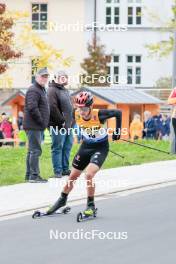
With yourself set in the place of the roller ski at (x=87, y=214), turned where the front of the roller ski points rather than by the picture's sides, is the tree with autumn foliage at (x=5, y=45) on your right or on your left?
on your right

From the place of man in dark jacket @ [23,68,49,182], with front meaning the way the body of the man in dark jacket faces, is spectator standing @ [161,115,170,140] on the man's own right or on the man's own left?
on the man's own left

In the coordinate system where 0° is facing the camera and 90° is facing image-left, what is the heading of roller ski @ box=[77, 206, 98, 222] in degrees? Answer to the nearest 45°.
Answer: approximately 45°

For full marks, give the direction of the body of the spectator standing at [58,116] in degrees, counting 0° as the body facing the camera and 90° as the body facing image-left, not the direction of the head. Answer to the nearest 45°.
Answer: approximately 315°

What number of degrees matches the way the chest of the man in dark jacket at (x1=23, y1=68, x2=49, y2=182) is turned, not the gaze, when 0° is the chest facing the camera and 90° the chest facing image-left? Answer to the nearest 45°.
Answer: approximately 270°

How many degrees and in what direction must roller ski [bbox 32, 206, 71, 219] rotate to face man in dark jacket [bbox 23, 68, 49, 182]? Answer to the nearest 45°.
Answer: approximately 135° to its right

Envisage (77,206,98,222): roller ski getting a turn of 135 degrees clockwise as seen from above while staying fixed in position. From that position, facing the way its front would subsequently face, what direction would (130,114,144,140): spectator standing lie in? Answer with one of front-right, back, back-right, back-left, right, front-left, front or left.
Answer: front

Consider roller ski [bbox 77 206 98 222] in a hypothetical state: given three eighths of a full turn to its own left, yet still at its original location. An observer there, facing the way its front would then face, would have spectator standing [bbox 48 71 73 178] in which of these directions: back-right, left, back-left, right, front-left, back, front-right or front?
left
